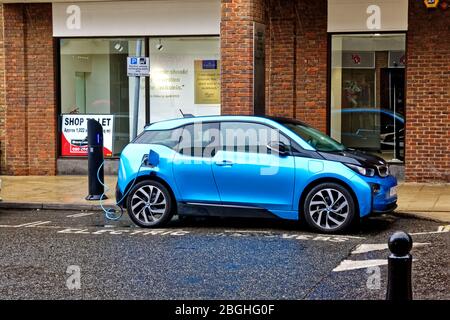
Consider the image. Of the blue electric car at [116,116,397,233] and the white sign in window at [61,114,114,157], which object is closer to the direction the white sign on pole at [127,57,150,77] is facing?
the blue electric car

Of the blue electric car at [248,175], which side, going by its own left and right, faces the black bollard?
right

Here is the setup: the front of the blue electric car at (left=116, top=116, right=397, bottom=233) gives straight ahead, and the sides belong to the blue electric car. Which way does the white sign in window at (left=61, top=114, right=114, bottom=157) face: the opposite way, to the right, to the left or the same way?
to the right

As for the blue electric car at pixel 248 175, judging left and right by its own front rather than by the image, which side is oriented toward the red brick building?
left

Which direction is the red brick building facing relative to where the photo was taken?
toward the camera

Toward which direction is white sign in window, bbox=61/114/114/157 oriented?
toward the camera

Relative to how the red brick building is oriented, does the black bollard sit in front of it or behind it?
in front

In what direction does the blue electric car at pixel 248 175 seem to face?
to the viewer's right

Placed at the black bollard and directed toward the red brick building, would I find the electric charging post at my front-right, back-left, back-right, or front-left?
front-left

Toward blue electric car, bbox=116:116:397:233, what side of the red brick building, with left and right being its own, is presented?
front

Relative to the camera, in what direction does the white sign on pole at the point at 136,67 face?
facing the viewer
